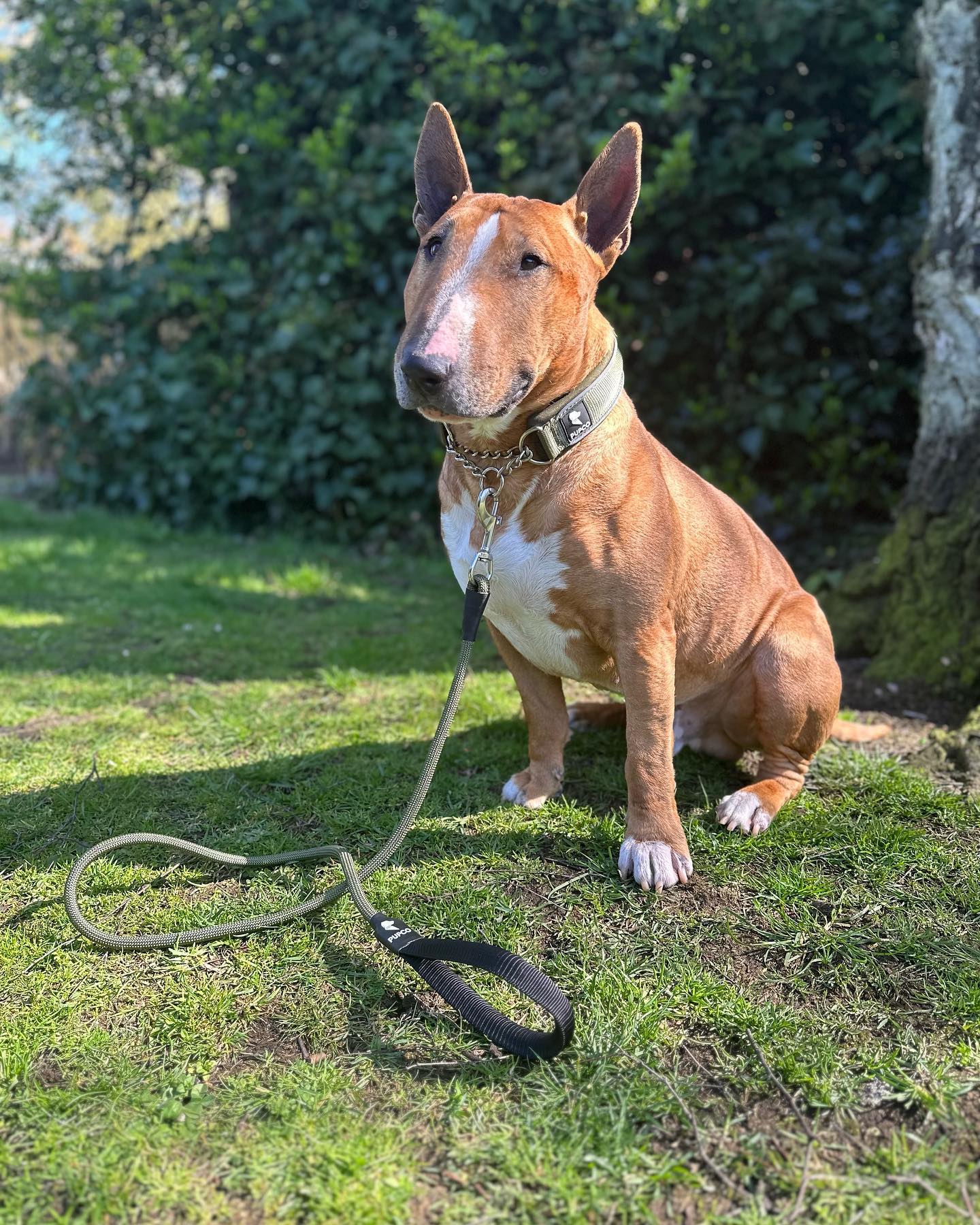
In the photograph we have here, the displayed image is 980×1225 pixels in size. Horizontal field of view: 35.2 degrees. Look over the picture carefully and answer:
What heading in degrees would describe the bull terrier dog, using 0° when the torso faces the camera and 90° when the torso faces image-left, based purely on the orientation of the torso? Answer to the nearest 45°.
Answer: approximately 45°

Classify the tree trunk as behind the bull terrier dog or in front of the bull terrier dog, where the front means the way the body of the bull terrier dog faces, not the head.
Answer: behind

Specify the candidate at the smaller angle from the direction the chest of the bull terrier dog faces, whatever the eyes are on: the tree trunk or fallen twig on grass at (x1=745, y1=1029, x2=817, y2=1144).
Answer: the fallen twig on grass

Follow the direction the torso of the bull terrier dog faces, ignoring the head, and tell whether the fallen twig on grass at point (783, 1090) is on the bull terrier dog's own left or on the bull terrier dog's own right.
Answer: on the bull terrier dog's own left
